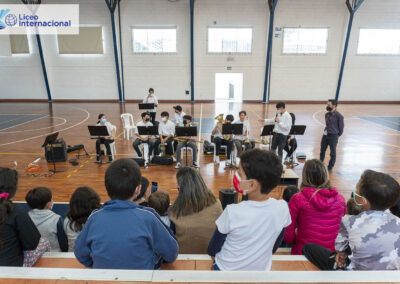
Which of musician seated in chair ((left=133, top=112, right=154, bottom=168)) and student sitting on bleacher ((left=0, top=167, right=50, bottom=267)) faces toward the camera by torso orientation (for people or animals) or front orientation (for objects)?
the musician seated in chair

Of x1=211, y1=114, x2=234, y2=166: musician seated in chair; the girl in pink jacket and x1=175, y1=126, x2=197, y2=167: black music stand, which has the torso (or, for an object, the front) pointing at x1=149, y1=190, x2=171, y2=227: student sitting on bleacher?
the musician seated in chair

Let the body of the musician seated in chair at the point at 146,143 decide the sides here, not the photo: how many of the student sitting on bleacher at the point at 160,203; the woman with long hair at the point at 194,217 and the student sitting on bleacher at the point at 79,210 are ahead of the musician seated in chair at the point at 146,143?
3

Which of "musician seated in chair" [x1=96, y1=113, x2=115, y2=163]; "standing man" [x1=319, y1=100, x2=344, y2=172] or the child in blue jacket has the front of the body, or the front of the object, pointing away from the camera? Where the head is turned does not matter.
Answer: the child in blue jacket

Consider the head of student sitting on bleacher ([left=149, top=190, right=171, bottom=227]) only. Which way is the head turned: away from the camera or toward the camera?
away from the camera

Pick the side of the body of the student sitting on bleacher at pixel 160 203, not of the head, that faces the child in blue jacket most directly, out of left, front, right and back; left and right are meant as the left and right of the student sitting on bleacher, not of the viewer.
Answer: back

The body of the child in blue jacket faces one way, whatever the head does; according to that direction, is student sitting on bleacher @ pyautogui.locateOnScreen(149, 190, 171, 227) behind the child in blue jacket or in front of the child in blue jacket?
in front

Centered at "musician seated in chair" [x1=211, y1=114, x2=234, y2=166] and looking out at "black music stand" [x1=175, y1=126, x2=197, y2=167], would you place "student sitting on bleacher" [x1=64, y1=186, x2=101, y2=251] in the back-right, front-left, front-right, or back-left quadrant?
front-left

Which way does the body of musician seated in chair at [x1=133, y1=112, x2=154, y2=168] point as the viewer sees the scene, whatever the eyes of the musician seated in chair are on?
toward the camera

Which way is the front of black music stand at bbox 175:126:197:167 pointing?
away from the camera

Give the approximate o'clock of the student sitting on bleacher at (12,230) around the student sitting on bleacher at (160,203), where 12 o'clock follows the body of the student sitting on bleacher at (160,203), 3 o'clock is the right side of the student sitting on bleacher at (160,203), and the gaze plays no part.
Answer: the student sitting on bleacher at (12,230) is roughly at 8 o'clock from the student sitting on bleacher at (160,203).

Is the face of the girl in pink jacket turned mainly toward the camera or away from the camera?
away from the camera

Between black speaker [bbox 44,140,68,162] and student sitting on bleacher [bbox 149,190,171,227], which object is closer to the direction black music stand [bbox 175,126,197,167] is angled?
the black speaker

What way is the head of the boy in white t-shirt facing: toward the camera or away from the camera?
away from the camera

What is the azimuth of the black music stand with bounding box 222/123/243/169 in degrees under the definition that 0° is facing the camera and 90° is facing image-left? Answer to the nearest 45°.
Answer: approximately 180°

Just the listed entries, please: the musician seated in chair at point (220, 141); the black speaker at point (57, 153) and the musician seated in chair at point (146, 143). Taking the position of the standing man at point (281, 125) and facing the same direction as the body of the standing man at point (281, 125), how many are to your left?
0

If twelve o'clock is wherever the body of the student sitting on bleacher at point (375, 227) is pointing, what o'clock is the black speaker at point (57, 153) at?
The black speaker is roughly at 11 o'clock from the student sitting on bleacher.

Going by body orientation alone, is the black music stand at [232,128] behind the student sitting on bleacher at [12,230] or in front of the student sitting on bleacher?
in front

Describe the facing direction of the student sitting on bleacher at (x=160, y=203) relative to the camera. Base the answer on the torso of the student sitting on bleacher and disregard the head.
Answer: away from the camera

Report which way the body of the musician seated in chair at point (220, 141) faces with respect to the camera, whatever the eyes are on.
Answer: toward the camera

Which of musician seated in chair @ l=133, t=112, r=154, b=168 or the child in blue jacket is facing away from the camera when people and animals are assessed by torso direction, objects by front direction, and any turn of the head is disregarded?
the child in blue jacket

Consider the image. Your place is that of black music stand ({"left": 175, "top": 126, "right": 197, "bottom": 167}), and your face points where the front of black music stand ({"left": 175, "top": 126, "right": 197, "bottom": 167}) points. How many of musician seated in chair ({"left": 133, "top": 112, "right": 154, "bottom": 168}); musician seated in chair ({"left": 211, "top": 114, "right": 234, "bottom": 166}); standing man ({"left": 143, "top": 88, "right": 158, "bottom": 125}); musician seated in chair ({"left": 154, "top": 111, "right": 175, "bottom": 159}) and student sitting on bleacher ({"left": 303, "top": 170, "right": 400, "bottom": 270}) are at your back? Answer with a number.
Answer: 1
